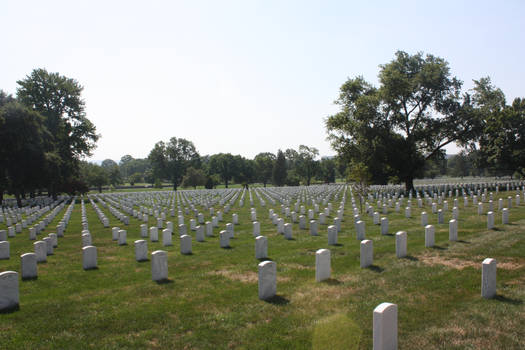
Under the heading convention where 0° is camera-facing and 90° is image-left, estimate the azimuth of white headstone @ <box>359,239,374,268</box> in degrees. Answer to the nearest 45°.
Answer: approximately 315°

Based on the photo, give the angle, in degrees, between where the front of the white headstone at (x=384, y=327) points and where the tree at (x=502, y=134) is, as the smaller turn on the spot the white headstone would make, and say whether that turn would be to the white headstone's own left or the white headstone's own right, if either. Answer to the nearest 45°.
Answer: approximately 135° to the white headstone's own left

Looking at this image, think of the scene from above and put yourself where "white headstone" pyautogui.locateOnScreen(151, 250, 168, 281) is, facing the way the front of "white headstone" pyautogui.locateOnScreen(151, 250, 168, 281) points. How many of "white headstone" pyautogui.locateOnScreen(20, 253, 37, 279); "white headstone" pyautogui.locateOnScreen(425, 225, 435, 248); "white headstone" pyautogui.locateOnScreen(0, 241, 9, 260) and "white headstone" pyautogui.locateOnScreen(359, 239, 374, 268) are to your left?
2

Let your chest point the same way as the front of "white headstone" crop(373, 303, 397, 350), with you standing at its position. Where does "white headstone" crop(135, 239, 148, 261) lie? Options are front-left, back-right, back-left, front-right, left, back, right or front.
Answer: back

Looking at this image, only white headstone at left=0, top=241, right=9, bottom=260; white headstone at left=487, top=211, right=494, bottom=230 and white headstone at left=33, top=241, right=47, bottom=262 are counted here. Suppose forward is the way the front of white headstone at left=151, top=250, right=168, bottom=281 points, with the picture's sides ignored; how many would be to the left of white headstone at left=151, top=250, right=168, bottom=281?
1

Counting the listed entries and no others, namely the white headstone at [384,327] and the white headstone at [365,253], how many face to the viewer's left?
0

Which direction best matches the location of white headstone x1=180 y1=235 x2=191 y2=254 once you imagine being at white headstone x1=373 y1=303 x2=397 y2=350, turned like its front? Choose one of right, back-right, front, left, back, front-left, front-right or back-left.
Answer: back

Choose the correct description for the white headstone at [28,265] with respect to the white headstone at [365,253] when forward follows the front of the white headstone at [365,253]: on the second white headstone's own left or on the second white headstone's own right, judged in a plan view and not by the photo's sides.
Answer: on the second white headstone's own right

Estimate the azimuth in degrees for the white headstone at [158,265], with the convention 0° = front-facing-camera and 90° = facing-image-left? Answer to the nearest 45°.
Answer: approximately 0°

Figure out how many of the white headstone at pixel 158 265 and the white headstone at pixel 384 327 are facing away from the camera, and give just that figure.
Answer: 0
